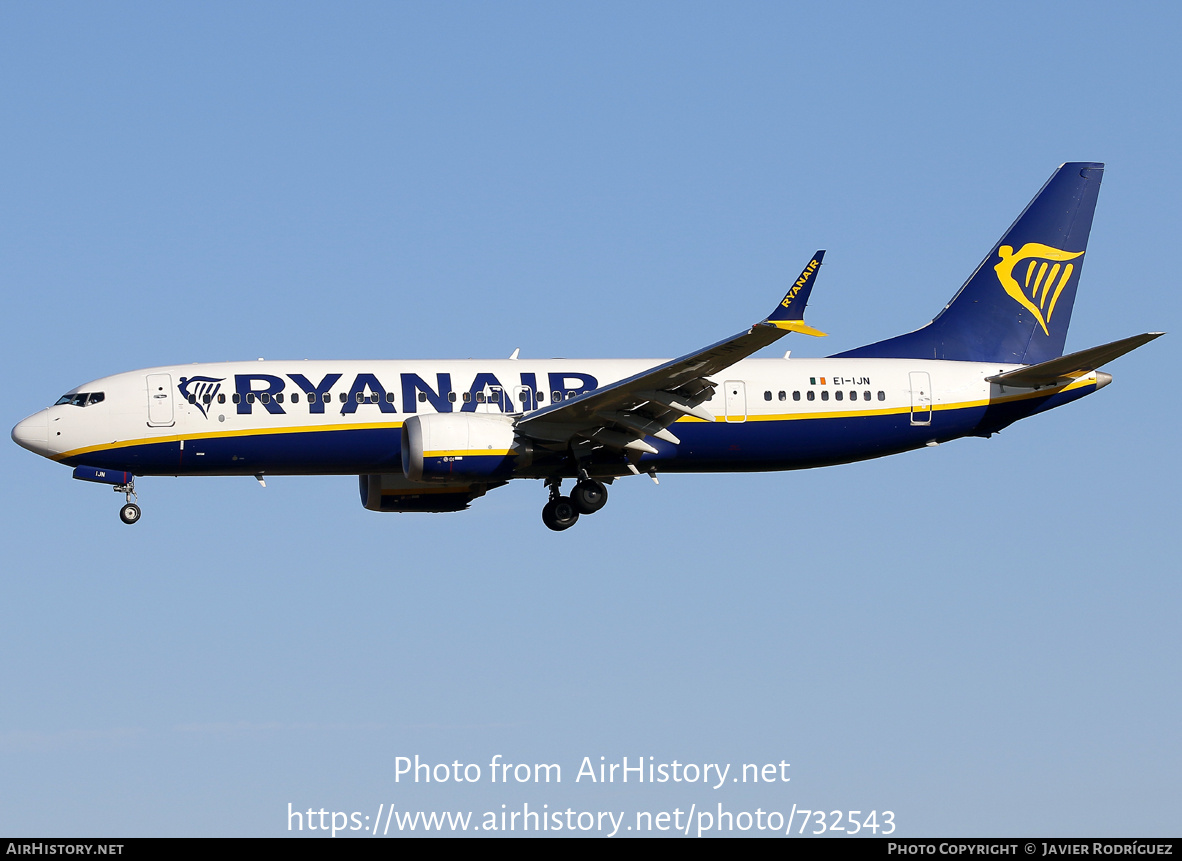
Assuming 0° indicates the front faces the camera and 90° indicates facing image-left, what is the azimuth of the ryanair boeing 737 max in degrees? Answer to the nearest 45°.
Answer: approximately 90°
